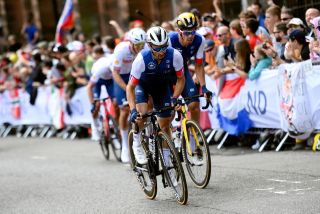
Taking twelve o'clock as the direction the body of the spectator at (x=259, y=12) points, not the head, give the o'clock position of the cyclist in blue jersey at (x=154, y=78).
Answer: The cyclist in blue jersey is roughly at 11 o'clock from the spectator.

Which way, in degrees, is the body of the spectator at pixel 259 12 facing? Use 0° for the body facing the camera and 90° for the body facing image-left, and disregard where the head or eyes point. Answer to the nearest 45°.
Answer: approximately 45°

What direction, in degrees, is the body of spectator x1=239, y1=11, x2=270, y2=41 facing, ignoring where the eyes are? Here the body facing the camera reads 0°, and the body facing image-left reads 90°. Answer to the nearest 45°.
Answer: approximately 45°

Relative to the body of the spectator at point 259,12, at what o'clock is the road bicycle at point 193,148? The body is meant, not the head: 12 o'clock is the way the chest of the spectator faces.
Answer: The road bicycle is roughly at 11 o'clock from the spectator.

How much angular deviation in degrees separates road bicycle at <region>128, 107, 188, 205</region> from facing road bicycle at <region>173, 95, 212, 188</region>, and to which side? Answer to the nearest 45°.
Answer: approximately 90° to its left

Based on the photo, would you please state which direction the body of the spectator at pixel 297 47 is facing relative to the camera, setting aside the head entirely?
to the viewer's left

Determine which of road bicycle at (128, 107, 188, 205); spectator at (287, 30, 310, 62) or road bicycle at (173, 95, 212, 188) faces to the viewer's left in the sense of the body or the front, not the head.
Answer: the spectator
